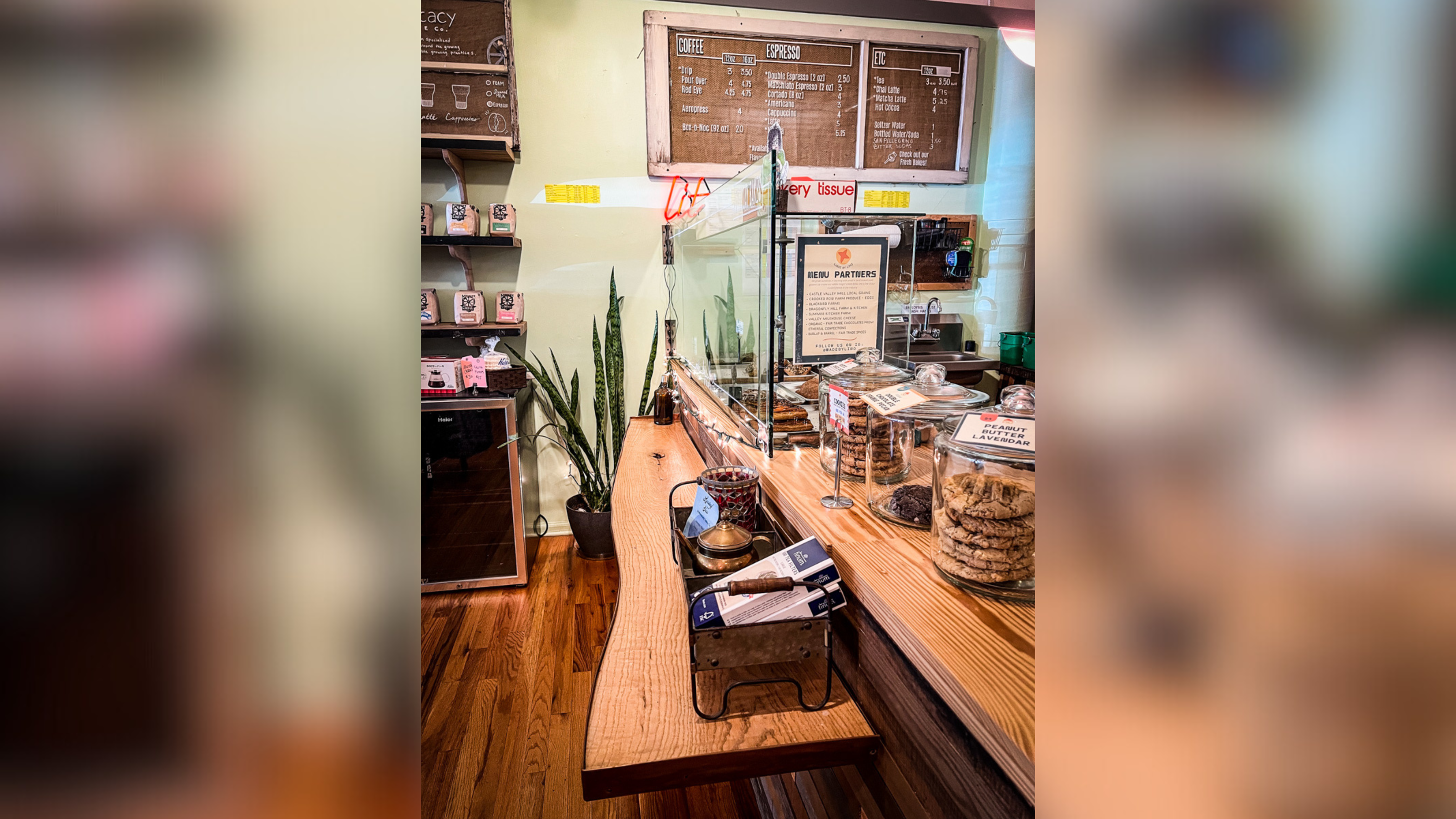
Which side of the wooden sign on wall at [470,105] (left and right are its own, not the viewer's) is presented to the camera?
front

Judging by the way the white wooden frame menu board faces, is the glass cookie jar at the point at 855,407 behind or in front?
in front

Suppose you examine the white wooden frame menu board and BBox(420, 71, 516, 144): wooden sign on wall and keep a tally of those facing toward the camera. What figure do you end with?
2

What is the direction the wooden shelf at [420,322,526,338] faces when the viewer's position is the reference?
facing the viewer

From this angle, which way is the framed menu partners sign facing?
toward the camera

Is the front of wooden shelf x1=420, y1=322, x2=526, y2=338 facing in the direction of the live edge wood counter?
yes

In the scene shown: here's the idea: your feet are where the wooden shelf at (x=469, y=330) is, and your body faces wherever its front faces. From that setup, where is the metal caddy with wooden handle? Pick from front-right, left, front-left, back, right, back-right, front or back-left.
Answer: front
